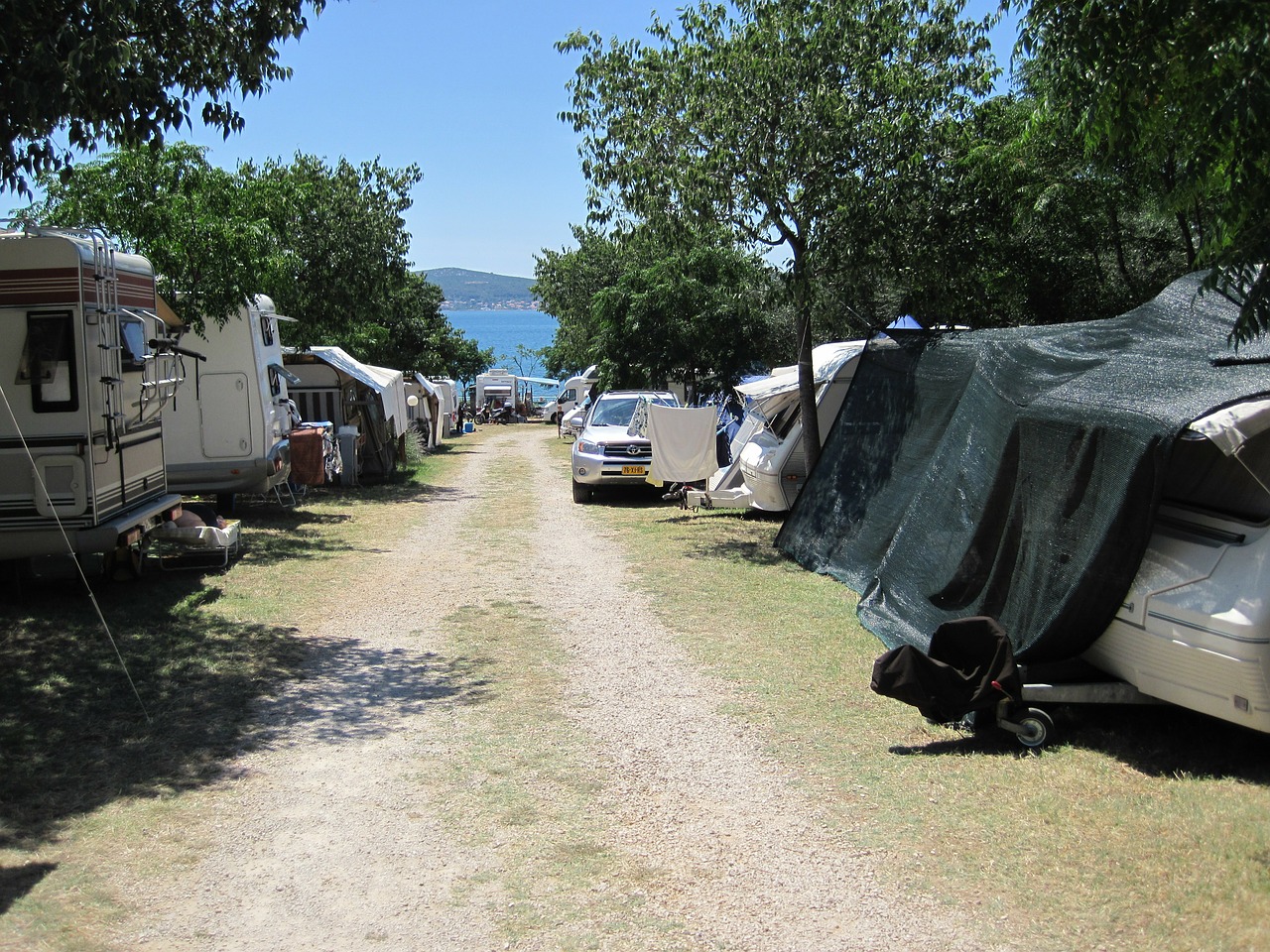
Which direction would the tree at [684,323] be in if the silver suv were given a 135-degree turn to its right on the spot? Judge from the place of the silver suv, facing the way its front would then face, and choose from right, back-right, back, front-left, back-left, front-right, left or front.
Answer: front-right

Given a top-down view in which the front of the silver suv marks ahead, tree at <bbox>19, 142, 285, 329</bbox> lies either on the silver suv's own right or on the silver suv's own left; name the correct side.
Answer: on the silver suv's own right
